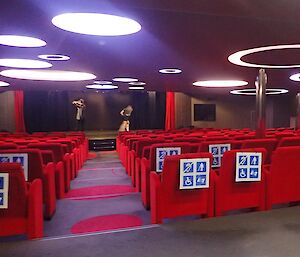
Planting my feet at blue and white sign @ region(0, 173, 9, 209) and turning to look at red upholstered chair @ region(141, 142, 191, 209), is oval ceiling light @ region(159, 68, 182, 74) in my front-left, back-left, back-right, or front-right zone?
front-left

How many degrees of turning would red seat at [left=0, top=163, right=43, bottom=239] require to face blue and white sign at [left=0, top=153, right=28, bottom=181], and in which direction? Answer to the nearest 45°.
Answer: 0° — it already faces it

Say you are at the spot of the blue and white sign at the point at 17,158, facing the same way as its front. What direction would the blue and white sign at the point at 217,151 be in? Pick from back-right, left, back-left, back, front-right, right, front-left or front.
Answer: left

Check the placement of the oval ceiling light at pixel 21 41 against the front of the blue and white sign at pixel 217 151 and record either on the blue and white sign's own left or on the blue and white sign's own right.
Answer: on the blue and white sign's own right

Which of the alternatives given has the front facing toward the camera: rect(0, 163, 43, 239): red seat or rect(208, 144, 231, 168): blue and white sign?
the blue and white sign

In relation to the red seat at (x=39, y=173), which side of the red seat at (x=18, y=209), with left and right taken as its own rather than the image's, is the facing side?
front

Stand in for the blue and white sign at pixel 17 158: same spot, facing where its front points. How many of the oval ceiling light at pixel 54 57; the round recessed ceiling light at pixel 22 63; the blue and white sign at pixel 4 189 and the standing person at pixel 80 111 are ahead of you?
1

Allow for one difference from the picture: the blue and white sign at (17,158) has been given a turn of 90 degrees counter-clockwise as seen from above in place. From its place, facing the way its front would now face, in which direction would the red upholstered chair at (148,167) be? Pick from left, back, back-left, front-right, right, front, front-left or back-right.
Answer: front

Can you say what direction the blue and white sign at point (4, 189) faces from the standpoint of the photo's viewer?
facing the viewer

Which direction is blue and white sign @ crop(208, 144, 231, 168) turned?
toward the camera

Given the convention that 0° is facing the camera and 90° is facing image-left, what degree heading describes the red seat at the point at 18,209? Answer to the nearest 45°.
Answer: approximately 180°

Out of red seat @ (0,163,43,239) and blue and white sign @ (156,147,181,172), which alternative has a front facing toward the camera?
the blue and white sign

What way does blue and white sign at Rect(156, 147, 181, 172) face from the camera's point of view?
toward the camera

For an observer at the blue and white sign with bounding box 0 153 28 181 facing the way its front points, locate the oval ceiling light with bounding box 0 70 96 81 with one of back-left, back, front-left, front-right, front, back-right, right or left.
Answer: back
